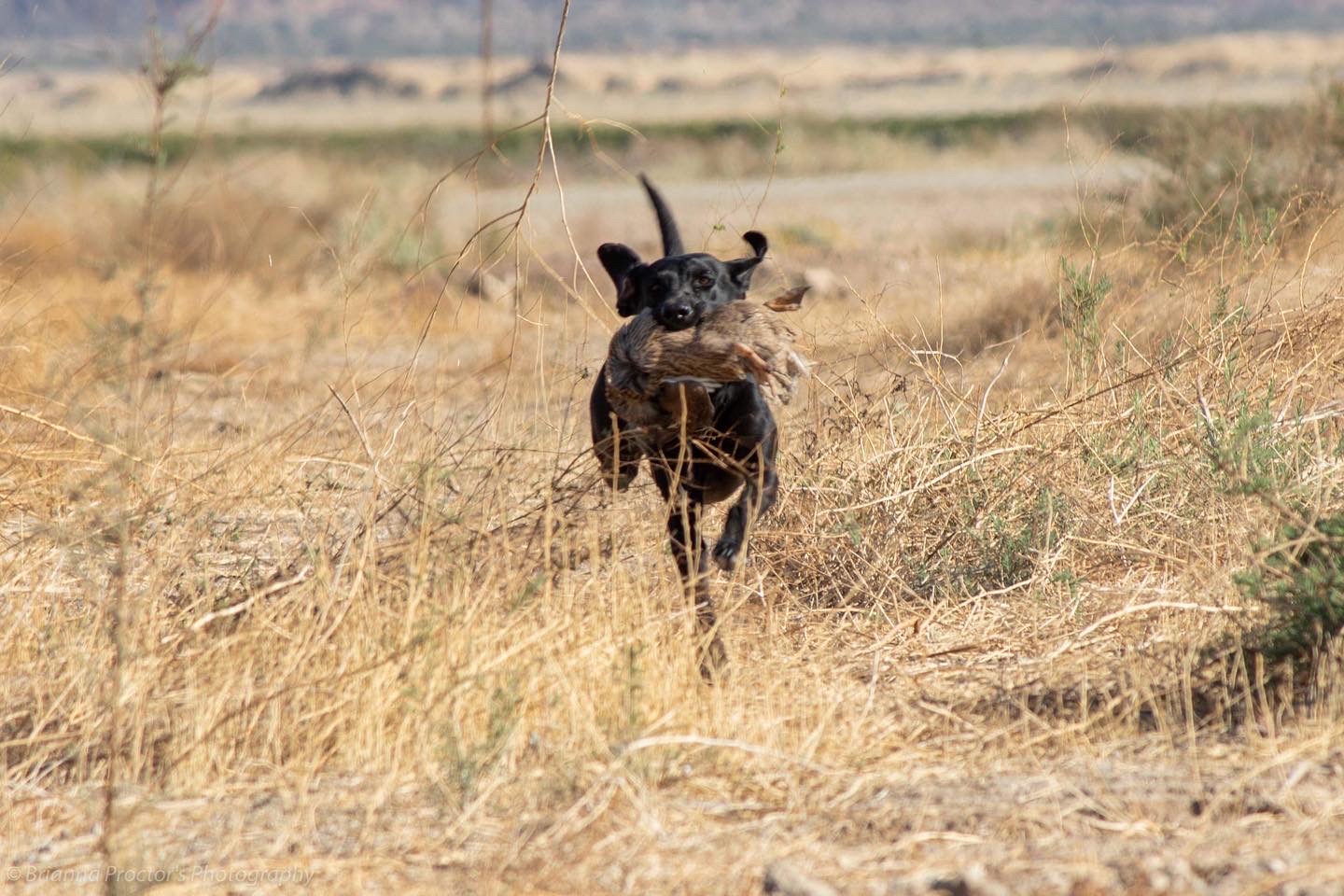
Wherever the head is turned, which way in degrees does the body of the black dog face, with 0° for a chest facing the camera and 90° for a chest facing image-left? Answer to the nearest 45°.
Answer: approximately 0°
